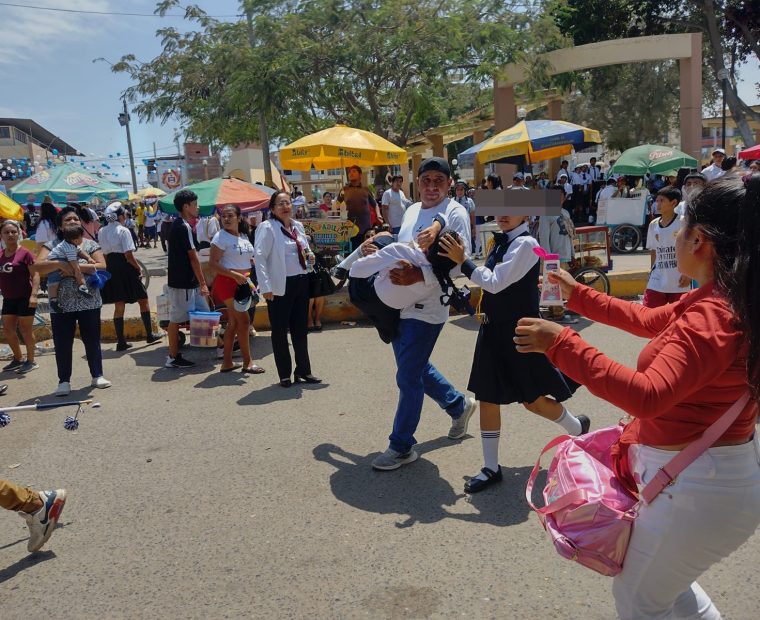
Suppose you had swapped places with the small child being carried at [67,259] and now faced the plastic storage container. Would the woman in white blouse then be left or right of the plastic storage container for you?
right

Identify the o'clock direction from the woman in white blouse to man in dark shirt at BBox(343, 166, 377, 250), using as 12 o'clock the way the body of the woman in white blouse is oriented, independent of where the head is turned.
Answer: The man in dark shirt is roughly at 8 o'clock from the woman in white blouse.

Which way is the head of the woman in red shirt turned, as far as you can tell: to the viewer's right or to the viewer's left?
to the viewer's left

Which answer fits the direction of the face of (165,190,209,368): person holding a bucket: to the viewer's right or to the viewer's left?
to the viewer's right

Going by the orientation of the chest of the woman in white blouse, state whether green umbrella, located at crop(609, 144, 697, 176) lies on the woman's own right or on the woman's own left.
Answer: on the woman's own left

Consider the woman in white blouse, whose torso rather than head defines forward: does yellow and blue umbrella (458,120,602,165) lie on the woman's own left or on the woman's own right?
on the woman's own left
